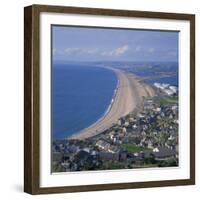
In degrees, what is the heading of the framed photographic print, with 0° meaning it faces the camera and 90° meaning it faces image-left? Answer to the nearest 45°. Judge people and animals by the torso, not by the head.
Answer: approximately 315°
